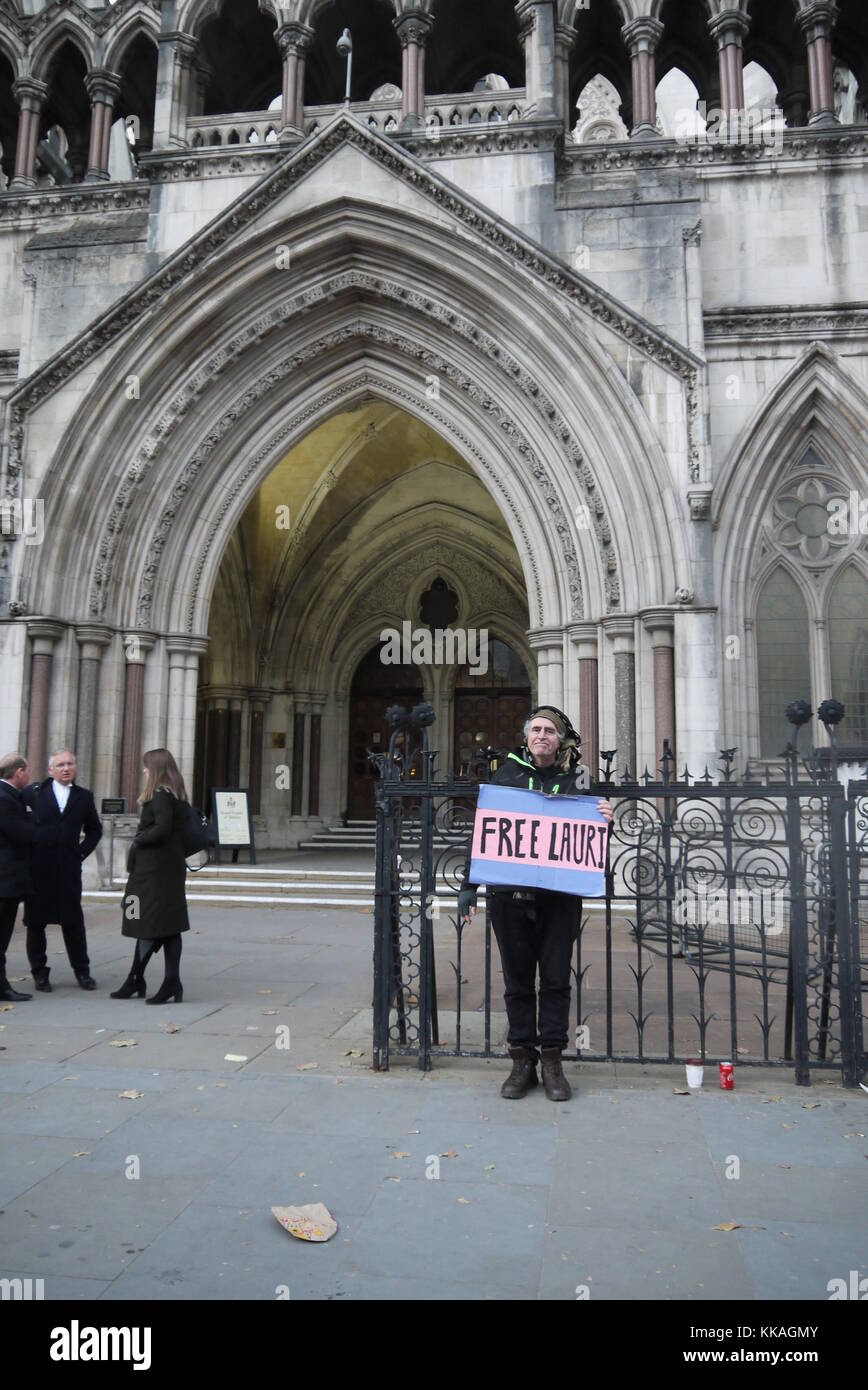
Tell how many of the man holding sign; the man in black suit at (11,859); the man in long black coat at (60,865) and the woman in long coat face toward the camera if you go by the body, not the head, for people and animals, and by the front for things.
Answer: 2

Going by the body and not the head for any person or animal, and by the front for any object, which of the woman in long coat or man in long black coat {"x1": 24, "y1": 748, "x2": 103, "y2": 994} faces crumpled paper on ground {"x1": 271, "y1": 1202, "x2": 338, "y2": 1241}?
the man in long black coat

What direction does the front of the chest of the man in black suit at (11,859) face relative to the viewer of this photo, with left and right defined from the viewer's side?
facing to the right of the viewer

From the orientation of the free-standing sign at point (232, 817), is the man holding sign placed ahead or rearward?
ahead

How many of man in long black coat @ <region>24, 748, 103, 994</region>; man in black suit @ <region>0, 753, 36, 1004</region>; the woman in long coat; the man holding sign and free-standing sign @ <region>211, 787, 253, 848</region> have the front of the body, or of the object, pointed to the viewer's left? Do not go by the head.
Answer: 1

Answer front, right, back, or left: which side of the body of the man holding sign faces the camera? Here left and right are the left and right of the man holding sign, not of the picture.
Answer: front

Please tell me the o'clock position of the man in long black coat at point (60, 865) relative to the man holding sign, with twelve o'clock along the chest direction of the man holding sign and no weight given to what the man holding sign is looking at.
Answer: The man in long black coat is roughly at 4 o'clock from the man holding sign.

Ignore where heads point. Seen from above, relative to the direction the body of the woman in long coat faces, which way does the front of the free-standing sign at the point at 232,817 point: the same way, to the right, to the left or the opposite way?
to the left

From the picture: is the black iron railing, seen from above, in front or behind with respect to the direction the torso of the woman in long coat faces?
behind

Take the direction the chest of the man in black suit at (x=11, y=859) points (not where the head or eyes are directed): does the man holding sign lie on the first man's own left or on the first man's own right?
on the first man's own right

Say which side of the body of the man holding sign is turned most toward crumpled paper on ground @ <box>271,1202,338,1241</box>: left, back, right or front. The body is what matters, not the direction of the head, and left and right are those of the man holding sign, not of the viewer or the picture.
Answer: front

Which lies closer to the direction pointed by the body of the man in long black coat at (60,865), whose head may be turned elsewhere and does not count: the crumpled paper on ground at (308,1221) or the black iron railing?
the crumpled paper on ground

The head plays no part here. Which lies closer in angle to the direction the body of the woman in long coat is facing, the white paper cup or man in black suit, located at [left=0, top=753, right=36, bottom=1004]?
the man in black suit

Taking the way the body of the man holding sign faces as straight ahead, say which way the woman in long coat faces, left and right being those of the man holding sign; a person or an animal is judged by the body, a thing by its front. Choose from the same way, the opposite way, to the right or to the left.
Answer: to the right

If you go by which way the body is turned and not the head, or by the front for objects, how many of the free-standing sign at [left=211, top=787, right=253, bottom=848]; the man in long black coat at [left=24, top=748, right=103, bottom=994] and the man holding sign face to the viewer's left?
0

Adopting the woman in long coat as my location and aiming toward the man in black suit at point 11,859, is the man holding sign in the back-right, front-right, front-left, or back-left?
back-left

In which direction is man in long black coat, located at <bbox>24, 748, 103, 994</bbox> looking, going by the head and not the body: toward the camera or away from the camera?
toward the camera

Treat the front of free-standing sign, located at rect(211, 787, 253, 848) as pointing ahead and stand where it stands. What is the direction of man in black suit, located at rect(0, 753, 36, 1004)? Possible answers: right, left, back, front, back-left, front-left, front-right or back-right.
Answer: front

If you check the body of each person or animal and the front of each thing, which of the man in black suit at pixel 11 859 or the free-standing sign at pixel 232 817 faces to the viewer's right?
the man in black suit

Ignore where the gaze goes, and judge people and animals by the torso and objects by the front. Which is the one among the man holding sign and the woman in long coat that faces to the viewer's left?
the woman in long coat
